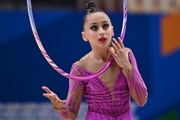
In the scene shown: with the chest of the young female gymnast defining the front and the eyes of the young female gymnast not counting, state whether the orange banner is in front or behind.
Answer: behind

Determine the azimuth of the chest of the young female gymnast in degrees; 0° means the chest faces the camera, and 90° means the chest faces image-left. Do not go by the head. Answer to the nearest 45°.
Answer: approximately 0°
